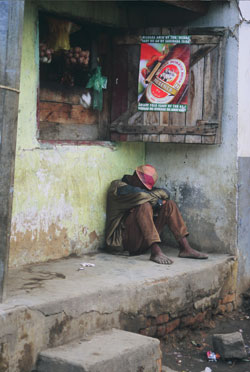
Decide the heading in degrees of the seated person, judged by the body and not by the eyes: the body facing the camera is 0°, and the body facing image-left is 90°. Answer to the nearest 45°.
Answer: approximately 315°

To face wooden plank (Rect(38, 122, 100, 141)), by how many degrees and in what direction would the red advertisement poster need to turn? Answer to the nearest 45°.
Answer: approximately 90° to its right

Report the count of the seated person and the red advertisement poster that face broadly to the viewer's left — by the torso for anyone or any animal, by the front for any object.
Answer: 0

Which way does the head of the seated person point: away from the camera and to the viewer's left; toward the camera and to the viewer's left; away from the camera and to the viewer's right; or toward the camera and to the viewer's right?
toward the camera and to the viewer's right

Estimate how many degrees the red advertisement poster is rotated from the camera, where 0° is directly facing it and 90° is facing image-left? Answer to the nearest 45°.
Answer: approximately 0°

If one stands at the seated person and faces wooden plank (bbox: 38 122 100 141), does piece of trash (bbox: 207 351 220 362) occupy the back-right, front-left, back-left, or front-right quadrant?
back-left
